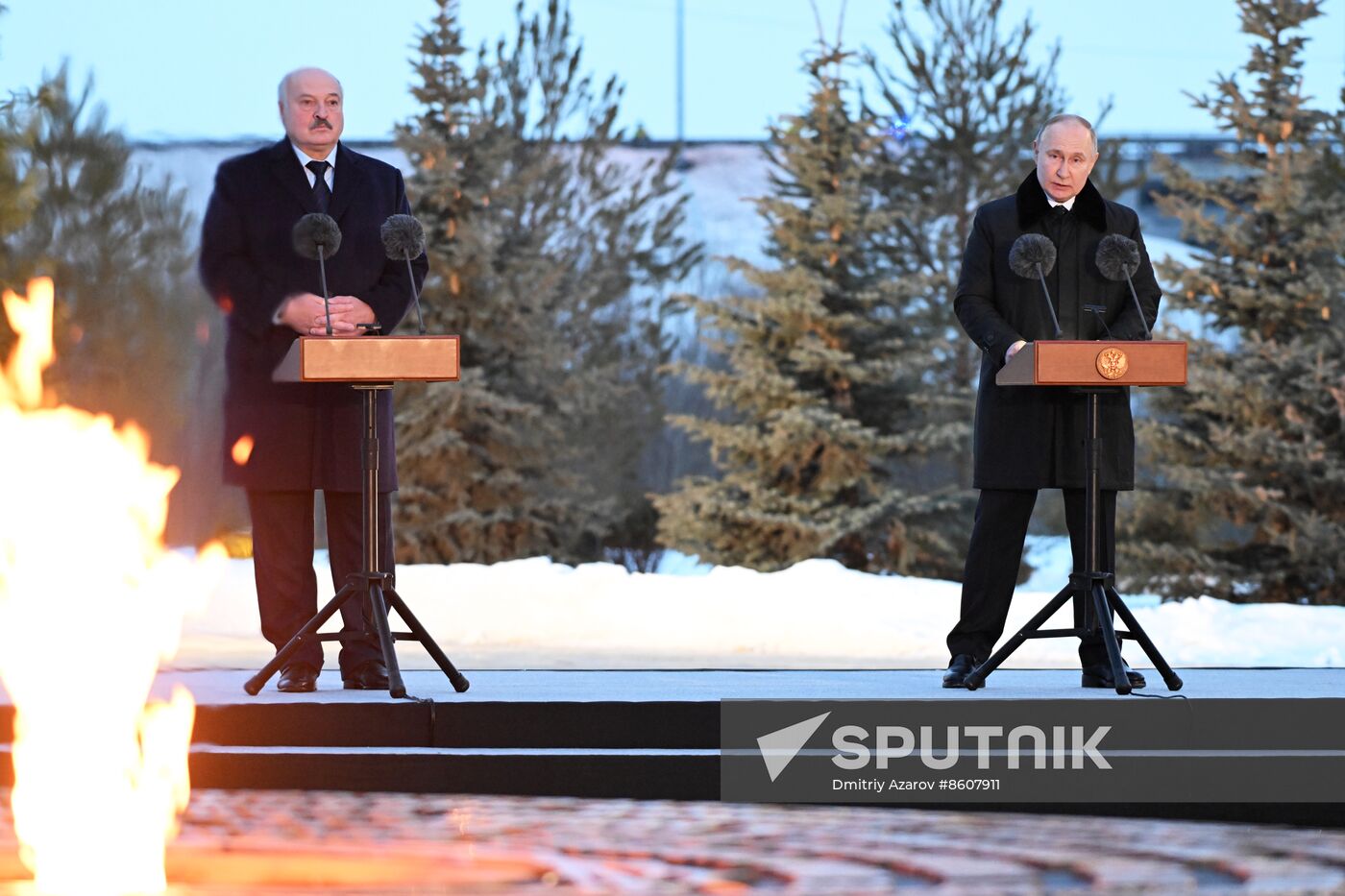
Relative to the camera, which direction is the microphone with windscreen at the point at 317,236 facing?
away from the camera

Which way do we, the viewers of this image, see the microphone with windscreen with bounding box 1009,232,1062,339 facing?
facing away from the viewer

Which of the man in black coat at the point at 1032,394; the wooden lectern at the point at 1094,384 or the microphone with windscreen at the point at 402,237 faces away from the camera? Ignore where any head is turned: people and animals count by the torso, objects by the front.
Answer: the microphone with windscreen

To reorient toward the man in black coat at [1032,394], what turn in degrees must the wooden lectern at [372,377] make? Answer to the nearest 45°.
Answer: approximately 90° to its left

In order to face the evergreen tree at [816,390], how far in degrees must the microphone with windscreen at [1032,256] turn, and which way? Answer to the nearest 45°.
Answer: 0° — it already faces it

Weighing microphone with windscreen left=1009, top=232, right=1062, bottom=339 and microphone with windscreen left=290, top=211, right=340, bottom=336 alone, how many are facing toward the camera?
0

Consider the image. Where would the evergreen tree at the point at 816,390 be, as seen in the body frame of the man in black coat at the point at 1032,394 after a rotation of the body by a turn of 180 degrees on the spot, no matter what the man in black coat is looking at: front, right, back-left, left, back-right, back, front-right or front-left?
front

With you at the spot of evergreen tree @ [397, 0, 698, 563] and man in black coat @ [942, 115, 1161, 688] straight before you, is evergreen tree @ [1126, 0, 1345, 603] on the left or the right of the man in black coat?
left

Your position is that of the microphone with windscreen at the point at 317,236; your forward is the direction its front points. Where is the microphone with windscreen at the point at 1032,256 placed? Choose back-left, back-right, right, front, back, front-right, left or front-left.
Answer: right

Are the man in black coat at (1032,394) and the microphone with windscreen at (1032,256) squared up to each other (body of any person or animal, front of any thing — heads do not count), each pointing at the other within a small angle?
yes

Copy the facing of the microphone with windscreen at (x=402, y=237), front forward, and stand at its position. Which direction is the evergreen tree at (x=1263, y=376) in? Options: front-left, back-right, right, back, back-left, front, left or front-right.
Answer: front-right

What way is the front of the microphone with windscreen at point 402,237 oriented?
away from the camera

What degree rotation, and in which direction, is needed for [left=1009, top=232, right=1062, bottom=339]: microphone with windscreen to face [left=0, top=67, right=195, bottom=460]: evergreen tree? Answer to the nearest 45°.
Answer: approximately 45° to its left
